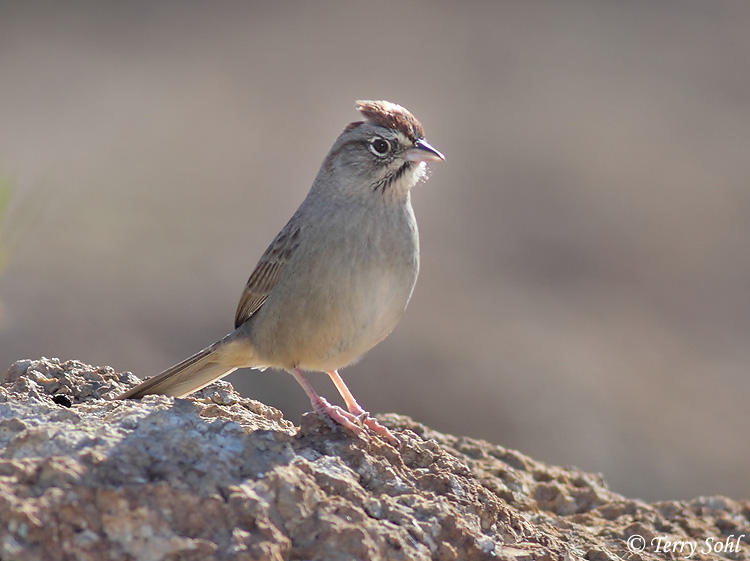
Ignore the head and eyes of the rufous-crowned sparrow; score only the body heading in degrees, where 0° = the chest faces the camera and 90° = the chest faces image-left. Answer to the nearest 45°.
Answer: approximately 315°
